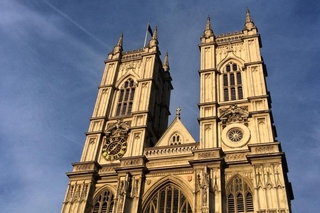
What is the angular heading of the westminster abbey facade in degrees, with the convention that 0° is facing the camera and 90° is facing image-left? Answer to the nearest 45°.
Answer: approximately 0°
